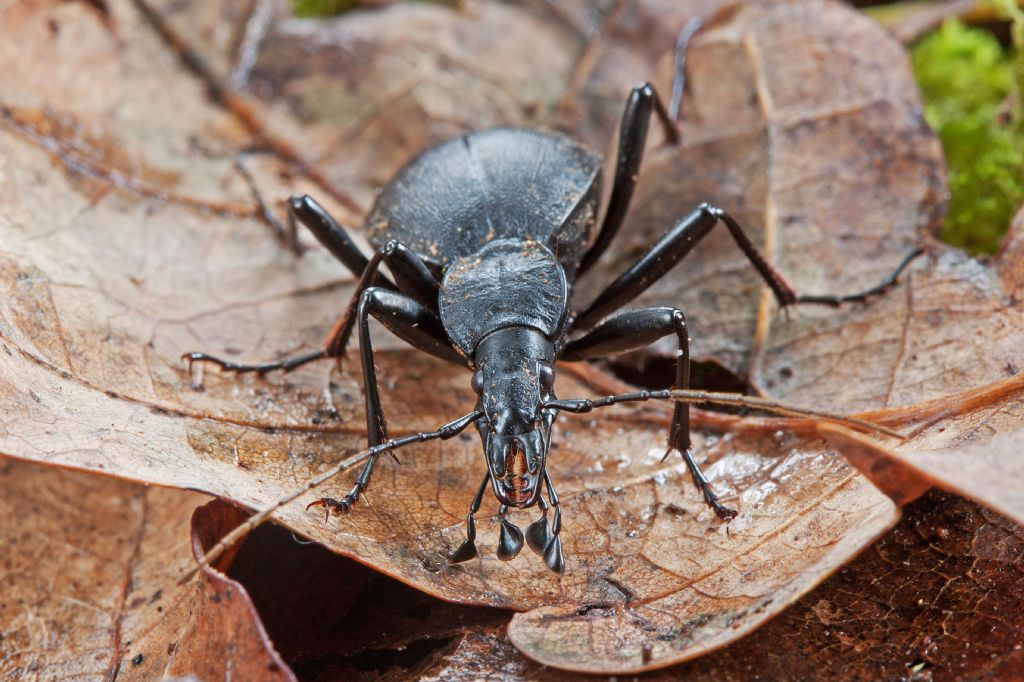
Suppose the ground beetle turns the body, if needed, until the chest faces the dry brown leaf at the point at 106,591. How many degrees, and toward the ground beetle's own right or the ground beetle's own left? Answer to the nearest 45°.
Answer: approximately 90° to the ground beetle's own right

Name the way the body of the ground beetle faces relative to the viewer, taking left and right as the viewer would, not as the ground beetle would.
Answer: facing the viewer

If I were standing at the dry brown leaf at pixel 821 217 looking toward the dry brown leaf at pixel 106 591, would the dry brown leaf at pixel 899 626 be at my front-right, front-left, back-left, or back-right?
front-left
